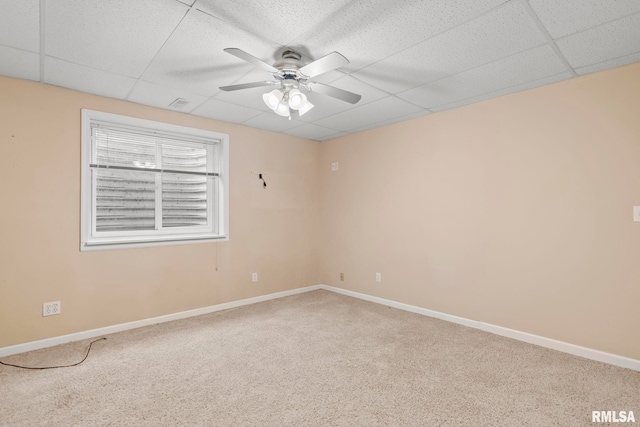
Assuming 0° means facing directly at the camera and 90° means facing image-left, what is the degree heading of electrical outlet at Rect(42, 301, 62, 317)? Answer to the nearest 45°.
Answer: approximately 0°

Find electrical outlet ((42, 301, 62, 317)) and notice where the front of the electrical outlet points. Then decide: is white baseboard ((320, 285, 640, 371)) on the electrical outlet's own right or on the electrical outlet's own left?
on the electrical outlet's own left

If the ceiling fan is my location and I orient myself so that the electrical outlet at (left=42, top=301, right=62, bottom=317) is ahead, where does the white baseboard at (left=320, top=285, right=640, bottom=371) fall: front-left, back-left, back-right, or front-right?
back-right

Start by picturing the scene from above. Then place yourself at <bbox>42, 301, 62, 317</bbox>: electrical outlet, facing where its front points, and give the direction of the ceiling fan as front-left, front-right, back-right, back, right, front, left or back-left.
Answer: front-left
